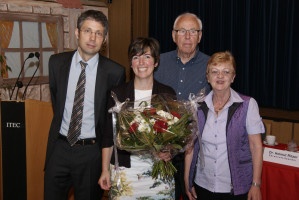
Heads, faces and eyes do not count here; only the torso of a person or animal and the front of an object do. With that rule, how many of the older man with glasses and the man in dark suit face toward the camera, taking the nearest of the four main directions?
2

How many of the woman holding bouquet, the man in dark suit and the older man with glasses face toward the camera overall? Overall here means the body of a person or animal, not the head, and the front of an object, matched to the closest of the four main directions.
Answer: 3

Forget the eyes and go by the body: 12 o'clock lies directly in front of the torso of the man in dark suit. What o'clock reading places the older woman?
The older woman is roughly at 10 o'clock from the man in dark suit.

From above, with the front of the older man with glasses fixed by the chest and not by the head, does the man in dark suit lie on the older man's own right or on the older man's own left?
on the older man's own right

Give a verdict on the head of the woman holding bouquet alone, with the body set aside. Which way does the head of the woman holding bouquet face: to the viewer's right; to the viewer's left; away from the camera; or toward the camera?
toward the camera

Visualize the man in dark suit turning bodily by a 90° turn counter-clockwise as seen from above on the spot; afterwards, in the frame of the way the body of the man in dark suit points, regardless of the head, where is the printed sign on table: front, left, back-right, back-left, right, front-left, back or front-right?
front

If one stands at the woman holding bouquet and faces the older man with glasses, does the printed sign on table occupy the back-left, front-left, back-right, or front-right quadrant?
front-right

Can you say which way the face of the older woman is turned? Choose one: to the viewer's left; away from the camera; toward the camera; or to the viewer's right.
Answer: toward the camera

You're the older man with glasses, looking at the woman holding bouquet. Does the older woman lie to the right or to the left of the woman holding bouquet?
left

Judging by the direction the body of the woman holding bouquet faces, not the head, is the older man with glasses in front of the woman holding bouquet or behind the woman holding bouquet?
behind

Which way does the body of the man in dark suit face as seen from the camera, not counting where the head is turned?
toward the camera

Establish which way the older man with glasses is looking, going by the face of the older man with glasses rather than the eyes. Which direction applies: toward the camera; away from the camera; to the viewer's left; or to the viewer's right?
toward the camera

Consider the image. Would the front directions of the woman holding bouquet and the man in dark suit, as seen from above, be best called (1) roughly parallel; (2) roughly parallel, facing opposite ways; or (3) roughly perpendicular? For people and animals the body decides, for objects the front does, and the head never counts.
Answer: roughly parallel

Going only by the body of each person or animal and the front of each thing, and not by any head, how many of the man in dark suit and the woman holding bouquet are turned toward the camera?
2

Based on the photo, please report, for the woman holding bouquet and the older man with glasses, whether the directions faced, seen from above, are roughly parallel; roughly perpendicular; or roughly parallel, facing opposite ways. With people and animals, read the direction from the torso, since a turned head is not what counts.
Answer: roughly parallel
